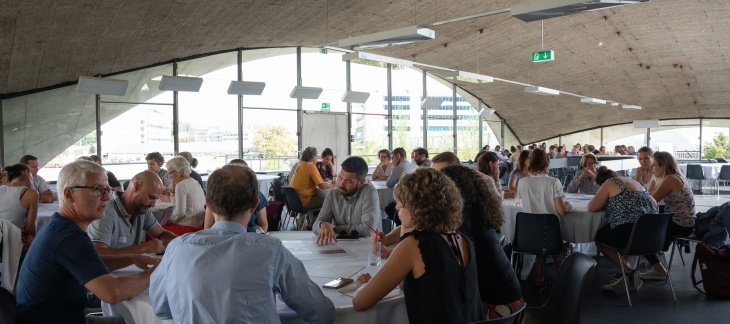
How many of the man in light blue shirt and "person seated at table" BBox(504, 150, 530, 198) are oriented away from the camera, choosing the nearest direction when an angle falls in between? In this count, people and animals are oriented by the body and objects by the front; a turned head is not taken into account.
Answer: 1

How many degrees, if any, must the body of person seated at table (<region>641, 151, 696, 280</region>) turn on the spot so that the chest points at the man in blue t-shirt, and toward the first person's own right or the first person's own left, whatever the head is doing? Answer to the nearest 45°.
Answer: approximately 45° to the first person's own left

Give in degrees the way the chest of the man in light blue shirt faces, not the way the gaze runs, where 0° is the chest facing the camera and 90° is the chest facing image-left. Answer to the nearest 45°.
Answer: approximately 180°

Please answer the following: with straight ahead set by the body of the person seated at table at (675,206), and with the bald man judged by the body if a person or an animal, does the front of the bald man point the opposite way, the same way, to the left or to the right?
the opposite way

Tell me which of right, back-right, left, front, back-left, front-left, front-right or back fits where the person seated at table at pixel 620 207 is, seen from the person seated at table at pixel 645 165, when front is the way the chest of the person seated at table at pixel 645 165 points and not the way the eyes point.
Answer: front-left

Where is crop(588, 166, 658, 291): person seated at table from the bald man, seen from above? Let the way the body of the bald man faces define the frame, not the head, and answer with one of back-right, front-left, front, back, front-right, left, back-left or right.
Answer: front-left
